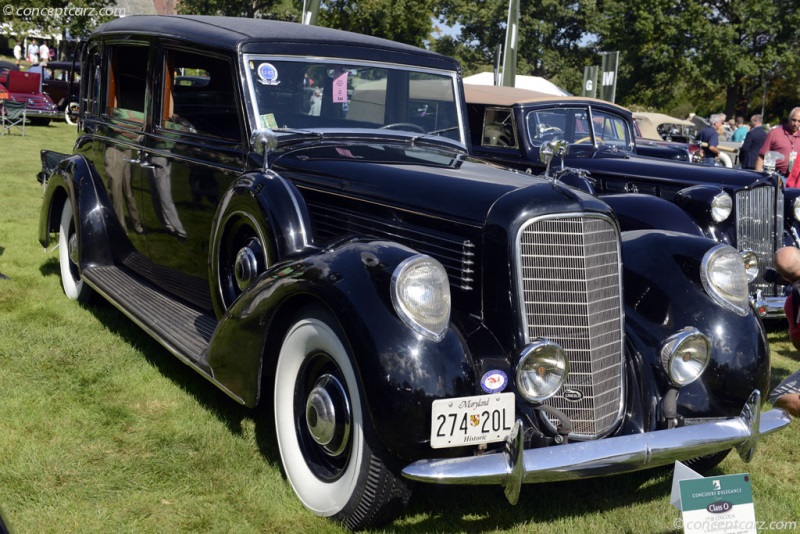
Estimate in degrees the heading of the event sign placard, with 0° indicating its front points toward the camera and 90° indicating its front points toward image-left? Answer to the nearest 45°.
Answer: approximately 0°

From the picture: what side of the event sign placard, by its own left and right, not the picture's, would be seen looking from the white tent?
back

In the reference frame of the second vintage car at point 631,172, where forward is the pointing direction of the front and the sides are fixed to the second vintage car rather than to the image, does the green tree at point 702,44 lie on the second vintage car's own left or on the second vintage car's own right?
on the second vintage car's own left

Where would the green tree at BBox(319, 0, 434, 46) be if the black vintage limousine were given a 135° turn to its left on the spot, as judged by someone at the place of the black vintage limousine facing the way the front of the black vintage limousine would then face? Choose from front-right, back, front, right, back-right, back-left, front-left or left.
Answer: front

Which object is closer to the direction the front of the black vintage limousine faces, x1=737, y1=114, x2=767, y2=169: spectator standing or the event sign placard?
the event sign placard

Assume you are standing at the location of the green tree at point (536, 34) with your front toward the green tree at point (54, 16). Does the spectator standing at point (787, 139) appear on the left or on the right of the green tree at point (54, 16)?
left

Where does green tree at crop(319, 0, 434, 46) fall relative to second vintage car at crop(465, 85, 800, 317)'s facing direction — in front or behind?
behind

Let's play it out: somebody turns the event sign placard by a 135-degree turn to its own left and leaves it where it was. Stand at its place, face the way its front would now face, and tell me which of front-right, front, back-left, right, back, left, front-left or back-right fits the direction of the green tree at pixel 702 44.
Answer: front-left

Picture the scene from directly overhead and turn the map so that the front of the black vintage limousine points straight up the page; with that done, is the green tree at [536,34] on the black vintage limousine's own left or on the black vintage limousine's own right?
on the black vintage limousine's own left
